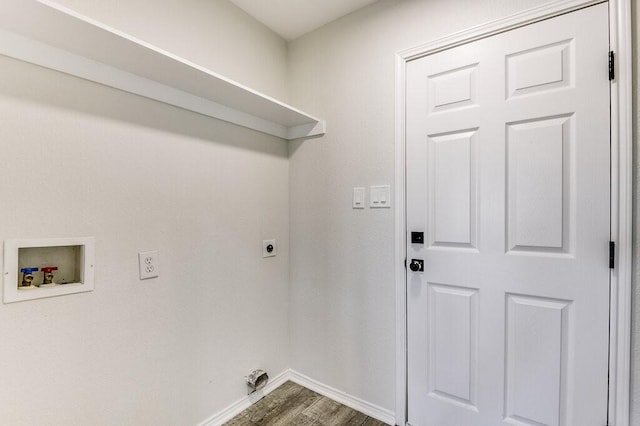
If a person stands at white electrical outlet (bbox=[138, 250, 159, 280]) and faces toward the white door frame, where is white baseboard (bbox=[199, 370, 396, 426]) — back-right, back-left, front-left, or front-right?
front-left

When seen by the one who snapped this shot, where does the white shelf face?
facing the viewer and to the right of the viewer

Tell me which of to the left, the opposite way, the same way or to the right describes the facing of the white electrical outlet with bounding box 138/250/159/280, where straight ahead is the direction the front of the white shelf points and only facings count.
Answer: the same way

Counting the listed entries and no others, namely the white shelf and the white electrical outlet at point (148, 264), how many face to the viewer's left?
0

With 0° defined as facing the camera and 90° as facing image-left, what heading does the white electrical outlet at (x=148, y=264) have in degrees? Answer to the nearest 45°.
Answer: approximately 315°

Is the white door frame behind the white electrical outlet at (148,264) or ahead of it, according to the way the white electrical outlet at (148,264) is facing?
ahead

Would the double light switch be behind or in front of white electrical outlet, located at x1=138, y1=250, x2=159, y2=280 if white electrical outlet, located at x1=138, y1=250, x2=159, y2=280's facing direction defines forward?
in front

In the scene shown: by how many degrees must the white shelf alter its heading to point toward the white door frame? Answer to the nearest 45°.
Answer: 0° — it already faces it
